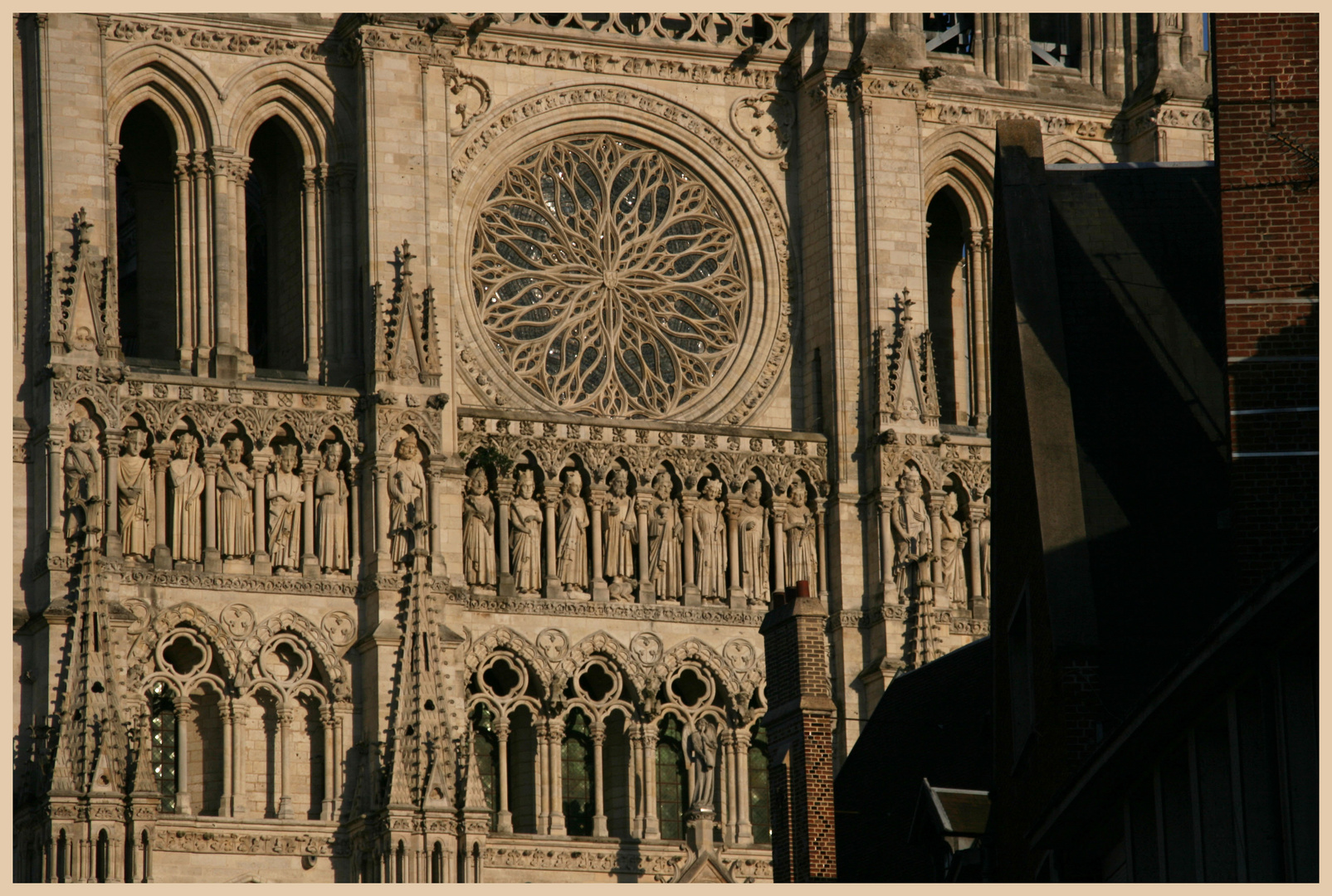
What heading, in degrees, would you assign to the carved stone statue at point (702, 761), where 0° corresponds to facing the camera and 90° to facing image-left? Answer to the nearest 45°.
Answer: approximately 0°

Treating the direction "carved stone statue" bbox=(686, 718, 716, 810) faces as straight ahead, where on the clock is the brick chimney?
The brick chimney is roughly at 12 o'clock from the carved stone statue.
